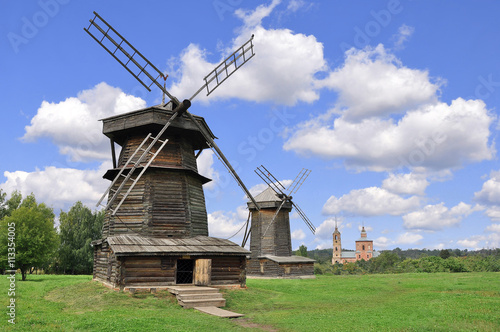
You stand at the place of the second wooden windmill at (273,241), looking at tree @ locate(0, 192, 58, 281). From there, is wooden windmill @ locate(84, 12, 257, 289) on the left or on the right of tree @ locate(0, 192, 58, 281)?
left

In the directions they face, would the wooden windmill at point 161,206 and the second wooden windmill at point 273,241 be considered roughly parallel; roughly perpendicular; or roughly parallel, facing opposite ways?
roughly parallel

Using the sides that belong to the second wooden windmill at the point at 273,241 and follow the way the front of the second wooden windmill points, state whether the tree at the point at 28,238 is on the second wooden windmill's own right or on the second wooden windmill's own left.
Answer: on the second wooden windmill's own right

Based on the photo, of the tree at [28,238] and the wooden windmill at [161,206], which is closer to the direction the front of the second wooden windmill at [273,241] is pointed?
the wooden windmill

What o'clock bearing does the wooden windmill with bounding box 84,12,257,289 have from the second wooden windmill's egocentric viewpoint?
The wooden windmill is roughly at 2 o'clock from the second wooden windmill.

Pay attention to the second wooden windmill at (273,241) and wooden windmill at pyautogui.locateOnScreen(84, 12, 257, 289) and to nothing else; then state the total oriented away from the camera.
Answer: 0
